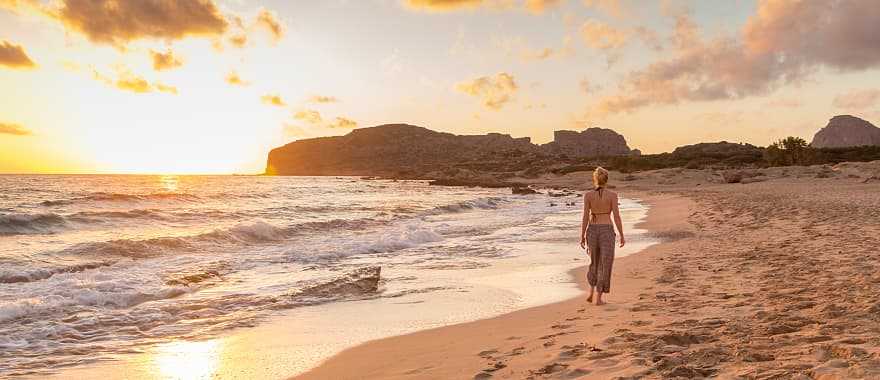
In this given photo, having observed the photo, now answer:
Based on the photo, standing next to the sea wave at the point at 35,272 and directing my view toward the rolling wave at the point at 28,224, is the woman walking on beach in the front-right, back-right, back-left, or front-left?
back-right

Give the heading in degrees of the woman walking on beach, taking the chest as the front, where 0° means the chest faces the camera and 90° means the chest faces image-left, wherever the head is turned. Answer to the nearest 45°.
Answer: approximately 180°

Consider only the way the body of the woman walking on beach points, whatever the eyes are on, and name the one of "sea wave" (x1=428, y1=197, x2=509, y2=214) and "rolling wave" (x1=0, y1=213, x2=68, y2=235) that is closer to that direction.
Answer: the sea wave

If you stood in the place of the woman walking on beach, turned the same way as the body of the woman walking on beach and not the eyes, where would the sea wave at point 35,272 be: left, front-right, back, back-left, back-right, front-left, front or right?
left

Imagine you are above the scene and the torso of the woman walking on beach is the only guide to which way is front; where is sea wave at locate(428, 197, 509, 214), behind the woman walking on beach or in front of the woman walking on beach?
in front

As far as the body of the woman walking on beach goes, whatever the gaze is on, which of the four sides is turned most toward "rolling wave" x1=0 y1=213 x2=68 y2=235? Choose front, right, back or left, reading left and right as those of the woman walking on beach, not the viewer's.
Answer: left

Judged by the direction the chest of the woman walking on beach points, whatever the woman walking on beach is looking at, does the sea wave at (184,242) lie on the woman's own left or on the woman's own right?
on the woman's own left
